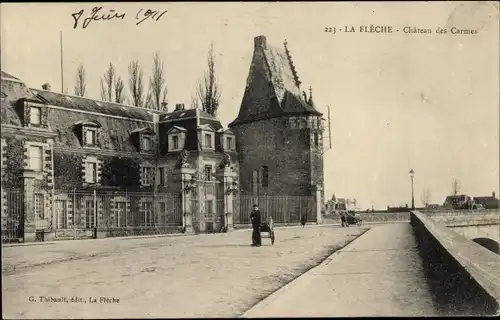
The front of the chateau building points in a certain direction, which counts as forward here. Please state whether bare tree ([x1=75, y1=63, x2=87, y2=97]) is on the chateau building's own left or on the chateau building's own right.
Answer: on the chateau building's own right

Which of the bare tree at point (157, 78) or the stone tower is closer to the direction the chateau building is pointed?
the stone tower

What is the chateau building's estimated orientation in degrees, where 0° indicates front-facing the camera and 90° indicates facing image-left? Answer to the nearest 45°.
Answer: approximately 315°

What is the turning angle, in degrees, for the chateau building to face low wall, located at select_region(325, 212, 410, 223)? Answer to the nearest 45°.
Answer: approximately 90° to its left
